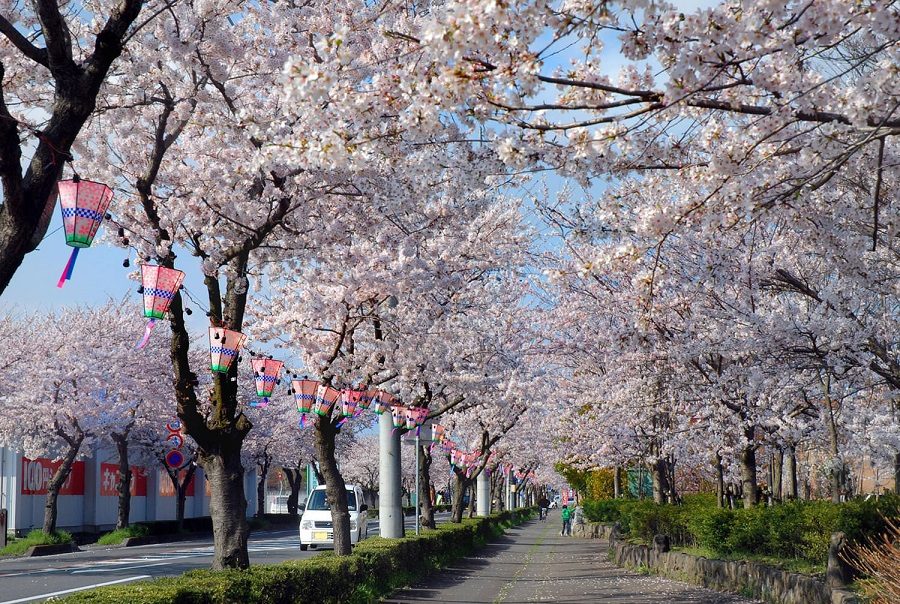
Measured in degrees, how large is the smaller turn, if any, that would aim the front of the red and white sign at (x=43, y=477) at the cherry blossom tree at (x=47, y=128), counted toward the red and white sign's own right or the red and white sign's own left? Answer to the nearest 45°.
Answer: approximately 45° to the red and white sign's own right

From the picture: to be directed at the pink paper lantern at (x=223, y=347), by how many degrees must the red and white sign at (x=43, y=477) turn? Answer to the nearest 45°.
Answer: approximately 45° to its right

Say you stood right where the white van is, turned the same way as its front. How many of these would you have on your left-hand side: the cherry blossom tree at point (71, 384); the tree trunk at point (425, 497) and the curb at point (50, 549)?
1

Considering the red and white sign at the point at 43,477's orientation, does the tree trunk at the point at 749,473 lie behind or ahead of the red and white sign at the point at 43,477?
ahead

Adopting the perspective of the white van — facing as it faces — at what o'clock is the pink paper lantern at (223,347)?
The pink paper lantern is roughly at 12 o'clock from the white van.

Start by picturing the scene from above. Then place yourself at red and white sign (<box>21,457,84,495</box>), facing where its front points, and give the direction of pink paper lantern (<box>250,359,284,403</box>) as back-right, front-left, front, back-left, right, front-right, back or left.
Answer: front-right

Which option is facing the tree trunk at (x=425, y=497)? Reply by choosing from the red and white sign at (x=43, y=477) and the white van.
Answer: the red and white sign

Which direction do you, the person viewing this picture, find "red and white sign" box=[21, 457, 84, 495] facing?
facing the viewer and to the right of the viewer

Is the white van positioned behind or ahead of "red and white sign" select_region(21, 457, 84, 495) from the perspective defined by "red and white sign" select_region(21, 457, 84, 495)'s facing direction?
ahead

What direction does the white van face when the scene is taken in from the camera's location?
facing the viewer

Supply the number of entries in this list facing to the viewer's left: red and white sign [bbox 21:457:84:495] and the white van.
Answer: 0

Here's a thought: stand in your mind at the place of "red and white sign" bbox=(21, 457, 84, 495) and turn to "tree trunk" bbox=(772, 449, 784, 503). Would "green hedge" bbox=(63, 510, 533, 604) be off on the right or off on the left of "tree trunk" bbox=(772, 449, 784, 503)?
right

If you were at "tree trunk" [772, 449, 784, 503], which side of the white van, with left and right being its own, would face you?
left

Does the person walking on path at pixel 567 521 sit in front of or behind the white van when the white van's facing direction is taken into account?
behind

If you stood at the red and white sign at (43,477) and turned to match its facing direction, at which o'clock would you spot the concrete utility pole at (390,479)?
The concrete utility pole is roughly at 1 o'clock from the red and white sign.

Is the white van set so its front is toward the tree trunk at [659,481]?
no

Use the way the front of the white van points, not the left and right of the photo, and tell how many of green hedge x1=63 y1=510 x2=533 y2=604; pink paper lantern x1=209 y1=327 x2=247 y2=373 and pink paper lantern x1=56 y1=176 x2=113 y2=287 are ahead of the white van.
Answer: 3
